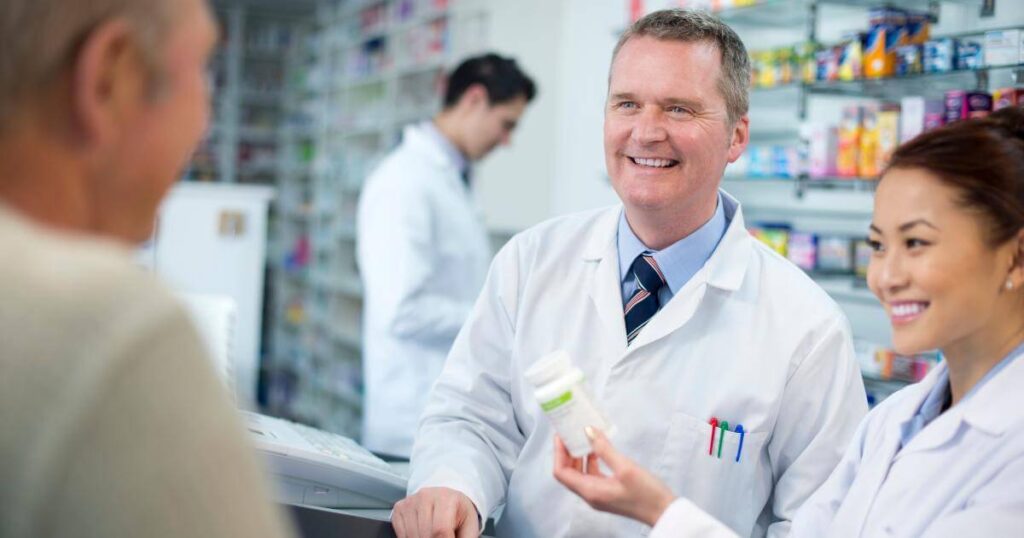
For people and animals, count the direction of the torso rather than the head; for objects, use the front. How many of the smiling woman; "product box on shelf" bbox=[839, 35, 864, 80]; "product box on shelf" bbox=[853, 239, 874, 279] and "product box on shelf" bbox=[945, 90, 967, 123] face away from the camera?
0

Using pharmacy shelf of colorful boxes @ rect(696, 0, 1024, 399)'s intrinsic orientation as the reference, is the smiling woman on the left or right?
on its left

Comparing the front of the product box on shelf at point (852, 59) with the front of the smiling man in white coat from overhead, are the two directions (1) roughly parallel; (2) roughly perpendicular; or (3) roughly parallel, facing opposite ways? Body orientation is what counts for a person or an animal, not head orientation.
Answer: roughly parallel

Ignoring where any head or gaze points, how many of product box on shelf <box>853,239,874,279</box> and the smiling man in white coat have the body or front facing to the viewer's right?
0

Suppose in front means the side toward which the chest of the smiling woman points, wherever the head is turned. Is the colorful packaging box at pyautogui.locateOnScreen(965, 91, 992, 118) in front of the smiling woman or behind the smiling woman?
behind

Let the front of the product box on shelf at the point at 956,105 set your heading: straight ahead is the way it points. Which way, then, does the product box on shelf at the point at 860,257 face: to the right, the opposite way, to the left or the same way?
the same way

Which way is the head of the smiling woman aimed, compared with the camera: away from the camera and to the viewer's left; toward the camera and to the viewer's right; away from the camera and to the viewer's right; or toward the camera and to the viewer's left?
toward the camera and to the viewer's left

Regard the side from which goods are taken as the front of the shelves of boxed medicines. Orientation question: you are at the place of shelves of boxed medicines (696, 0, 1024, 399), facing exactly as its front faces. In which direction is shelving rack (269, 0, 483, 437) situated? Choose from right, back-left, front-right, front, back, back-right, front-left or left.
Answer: right

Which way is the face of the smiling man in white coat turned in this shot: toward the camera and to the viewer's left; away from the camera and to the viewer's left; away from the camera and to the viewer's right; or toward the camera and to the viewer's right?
toward the camera and to the viewer's left

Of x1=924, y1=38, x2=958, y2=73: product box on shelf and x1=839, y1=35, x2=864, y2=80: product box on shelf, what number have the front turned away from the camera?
0

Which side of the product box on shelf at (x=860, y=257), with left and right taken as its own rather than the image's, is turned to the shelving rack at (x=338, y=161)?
right

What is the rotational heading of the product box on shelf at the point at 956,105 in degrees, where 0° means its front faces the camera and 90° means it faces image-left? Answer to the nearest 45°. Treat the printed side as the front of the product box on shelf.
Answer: approximately 45°
